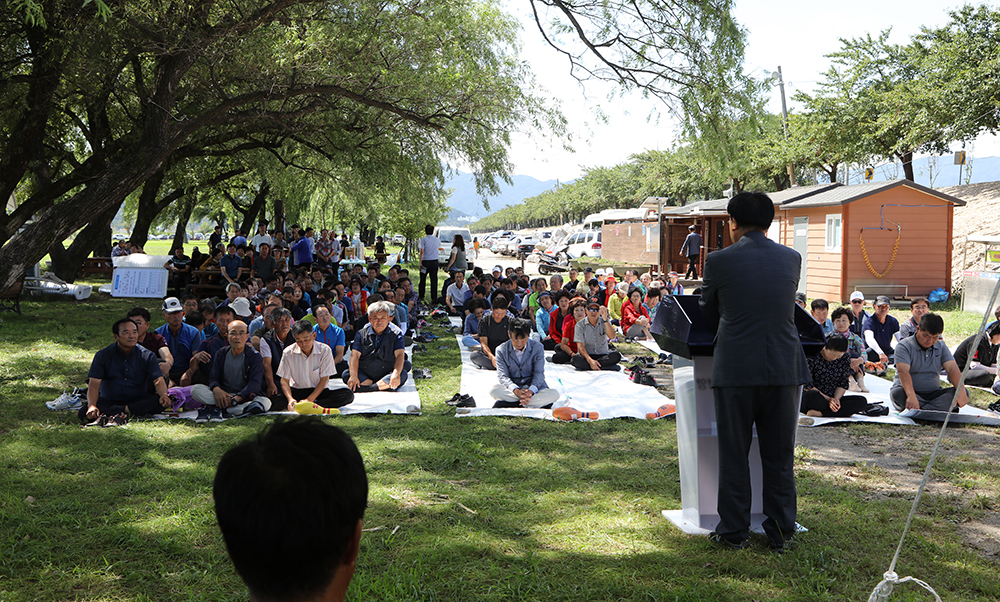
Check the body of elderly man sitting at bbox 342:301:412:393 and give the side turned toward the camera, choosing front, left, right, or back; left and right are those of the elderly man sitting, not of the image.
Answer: front

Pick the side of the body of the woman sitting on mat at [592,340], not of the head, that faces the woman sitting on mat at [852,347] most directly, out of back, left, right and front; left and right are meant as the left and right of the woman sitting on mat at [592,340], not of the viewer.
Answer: left

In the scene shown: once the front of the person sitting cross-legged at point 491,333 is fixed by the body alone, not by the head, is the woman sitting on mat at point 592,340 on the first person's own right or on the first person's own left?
on the first person's own left

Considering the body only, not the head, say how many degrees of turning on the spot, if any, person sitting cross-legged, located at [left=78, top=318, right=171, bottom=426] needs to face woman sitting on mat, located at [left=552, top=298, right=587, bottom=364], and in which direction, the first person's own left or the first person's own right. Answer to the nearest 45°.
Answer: approximately 45° to the first person's own left

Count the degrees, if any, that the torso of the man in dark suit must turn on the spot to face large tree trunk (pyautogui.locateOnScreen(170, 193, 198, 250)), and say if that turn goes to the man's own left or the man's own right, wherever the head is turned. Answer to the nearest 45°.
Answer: approximately 45° to the man's own left

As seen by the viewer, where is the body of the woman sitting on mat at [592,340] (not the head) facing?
toward the camera

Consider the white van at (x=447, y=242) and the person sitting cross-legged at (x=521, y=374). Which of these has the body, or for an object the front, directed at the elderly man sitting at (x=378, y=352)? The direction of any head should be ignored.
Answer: the white van

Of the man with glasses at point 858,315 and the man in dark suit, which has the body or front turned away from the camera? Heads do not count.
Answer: the man in dark suit

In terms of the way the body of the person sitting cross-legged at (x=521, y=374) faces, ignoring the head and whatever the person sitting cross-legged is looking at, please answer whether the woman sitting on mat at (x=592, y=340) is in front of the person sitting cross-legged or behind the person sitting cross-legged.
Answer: behind

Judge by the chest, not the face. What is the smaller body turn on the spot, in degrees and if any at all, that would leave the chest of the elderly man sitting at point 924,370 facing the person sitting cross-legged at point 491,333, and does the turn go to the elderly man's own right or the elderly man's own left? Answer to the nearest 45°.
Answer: approximately 90° to the elderly man's own right

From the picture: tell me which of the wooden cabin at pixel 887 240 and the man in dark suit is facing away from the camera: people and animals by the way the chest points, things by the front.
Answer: the man in dark suit

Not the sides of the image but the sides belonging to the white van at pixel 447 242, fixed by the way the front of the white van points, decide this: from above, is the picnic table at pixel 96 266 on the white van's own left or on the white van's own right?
on the white van's own right

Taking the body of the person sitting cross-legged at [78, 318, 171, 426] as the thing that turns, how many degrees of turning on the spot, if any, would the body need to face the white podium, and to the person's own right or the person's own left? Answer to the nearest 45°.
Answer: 0° — they already face it
